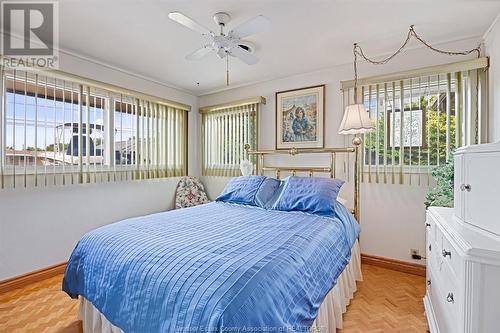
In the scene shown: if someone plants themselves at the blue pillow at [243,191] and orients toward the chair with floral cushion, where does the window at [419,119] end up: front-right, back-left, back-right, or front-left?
back-right

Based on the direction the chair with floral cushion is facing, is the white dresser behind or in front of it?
in front

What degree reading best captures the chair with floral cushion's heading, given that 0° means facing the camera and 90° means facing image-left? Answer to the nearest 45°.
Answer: approximately 315°

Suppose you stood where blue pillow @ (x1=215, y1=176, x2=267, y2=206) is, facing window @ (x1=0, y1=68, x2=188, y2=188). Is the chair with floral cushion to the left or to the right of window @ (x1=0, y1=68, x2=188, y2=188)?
right

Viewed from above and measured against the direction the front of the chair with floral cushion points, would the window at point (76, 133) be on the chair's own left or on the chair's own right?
on the chair's own right

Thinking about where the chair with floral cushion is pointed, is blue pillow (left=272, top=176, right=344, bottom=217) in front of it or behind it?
in front

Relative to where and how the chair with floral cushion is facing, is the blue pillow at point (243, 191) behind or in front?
in front
